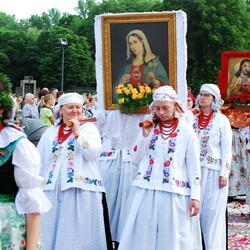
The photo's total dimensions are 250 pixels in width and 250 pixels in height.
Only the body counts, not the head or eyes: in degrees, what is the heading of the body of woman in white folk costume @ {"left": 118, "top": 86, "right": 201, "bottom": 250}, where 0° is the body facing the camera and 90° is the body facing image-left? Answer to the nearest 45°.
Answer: approximately 45°

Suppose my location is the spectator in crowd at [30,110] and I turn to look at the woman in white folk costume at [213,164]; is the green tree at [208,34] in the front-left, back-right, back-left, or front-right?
back-left

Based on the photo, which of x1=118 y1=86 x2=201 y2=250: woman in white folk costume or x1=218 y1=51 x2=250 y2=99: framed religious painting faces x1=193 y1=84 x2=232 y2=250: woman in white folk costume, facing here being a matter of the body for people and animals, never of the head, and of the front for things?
the framed religious painting

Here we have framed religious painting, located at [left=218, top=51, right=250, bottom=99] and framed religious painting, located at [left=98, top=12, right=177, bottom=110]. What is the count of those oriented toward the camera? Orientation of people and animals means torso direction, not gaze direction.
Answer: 2

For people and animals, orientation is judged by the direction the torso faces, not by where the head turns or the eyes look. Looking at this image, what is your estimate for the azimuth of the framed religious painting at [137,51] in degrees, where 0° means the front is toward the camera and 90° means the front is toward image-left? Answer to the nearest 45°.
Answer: approximately 0°
